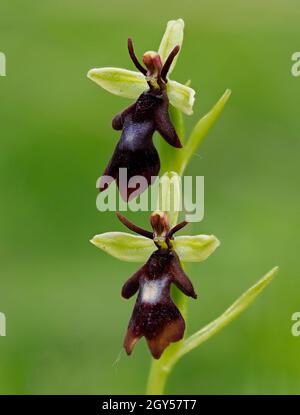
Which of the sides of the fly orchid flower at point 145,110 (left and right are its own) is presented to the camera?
front

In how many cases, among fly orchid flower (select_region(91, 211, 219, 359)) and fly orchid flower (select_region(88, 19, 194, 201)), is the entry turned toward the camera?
2

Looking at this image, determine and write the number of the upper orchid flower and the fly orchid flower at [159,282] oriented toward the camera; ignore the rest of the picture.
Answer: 2

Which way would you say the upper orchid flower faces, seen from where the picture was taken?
facing the viewer
